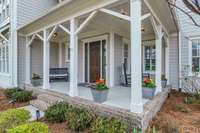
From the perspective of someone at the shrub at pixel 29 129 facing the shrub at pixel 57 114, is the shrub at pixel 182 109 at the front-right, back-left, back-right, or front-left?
front-right

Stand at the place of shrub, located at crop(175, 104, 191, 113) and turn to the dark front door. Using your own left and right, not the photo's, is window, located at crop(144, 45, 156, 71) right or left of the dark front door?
right

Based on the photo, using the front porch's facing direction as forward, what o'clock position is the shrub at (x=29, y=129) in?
The shrub is roughly at 11 o'clock from the front porch.

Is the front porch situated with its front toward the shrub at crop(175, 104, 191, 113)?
no

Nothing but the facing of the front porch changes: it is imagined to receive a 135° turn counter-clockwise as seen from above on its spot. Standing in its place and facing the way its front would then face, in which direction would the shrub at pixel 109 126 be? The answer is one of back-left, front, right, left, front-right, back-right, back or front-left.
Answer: right

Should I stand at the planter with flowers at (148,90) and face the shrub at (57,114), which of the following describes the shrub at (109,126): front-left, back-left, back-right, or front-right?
front-left

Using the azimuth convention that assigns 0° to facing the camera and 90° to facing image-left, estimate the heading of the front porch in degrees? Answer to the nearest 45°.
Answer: approximately 45°

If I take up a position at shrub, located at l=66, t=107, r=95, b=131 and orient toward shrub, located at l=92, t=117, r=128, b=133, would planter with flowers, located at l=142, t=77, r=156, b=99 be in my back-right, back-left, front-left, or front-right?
front-left

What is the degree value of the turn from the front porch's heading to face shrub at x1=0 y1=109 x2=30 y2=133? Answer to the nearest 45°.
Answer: approximately 45° to its left
